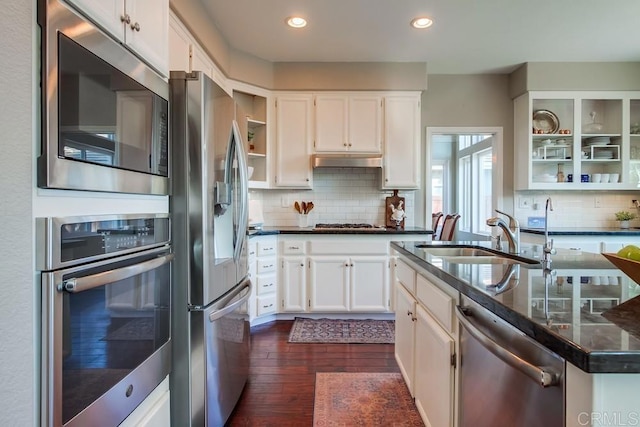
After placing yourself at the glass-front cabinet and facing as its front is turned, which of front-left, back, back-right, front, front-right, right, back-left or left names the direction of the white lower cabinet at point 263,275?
front-right

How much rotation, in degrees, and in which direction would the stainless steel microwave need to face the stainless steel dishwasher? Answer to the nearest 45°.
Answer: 0° — it already faces it

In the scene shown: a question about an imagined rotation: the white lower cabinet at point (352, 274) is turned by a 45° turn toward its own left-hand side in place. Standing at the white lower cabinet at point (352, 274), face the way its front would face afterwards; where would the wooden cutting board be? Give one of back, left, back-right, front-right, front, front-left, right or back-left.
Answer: left

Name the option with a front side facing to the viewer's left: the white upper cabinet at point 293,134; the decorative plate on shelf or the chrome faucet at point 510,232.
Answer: the chrome faucet

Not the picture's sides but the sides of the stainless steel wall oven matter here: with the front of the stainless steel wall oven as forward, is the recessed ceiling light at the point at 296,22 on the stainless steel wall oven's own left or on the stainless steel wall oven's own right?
on the stainless steel wall oven's own left

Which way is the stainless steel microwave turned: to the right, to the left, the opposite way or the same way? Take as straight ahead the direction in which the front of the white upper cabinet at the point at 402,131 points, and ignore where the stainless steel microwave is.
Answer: to the left

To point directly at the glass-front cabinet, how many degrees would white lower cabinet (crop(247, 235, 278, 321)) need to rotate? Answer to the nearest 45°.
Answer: approximately 45° to its left

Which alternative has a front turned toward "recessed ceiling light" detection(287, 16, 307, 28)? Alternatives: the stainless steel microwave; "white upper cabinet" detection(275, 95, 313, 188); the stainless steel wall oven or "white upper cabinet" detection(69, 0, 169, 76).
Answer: "white upper cabinet" detection(275, 95, 313, 188)

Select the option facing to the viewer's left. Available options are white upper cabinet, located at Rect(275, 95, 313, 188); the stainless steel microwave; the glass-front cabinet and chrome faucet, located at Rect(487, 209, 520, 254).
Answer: the chrome faucet

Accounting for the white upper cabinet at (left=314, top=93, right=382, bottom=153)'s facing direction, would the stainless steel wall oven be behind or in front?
in front
